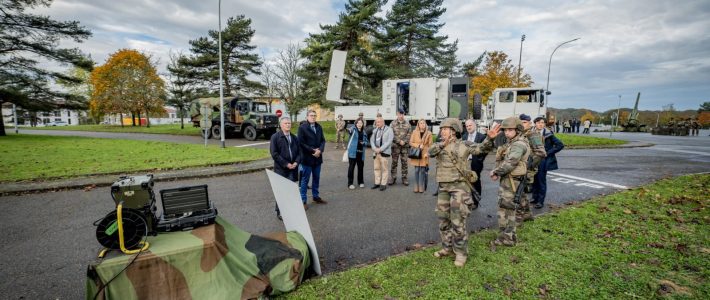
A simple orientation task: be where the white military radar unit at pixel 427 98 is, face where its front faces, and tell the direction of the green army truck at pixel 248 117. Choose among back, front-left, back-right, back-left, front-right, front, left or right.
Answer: back

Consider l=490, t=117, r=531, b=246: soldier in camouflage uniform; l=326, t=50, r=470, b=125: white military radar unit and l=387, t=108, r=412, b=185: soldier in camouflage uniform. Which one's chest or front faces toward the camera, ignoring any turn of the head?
l=387, t=108, r=412, b=185: soldier in camouflage uniform

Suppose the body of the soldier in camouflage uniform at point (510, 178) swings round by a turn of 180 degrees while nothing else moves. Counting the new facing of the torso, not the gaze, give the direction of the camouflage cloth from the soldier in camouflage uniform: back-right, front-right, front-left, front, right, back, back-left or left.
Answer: back-right

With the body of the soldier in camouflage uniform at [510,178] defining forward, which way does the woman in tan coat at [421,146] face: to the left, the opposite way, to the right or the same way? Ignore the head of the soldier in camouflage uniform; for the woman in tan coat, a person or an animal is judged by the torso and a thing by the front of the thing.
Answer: to the left

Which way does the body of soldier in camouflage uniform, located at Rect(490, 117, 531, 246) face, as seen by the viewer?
to the viewer's left

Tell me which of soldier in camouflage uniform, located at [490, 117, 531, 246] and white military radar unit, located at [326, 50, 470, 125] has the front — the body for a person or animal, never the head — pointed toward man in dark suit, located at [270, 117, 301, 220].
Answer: the soldier in camouflage uniform

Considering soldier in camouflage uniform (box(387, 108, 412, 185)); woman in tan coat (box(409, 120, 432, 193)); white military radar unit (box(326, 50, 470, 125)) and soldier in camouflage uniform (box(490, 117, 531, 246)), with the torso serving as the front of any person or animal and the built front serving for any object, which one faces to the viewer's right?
the white military radar unit

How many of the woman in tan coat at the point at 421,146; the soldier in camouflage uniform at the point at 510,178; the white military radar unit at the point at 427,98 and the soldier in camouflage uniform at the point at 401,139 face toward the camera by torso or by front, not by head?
2

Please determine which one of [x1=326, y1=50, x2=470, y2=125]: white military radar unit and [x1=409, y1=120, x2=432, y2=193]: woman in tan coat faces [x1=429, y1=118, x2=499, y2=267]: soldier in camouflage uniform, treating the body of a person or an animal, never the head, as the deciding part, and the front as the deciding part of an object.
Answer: the woman in tan coat

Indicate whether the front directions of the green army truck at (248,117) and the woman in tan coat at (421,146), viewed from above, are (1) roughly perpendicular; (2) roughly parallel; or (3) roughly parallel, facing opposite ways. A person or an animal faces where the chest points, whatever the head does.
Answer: roughly perpendicular

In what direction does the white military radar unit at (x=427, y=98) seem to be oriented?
to the viewer's right

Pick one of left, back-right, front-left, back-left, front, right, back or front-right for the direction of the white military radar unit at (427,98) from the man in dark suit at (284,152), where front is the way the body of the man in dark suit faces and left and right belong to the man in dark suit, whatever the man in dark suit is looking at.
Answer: left

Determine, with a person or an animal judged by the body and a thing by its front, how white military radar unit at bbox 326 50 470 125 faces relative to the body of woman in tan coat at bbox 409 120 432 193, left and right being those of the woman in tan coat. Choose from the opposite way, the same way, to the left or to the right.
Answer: to the left

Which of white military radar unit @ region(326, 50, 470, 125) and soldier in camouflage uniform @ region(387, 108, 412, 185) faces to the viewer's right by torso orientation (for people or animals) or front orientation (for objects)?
the white military radar unit

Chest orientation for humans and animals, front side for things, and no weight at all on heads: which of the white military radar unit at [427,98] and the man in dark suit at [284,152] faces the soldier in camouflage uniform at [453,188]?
the man in dark suit

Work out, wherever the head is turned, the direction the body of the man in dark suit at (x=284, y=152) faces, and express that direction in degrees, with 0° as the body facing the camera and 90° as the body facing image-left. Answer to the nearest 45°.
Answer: approximately 315°

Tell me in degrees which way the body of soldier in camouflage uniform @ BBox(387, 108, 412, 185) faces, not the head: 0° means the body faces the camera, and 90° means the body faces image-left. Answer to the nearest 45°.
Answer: approximately 0°

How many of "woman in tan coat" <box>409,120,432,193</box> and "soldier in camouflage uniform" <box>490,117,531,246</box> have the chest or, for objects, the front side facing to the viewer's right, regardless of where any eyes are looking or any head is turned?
0

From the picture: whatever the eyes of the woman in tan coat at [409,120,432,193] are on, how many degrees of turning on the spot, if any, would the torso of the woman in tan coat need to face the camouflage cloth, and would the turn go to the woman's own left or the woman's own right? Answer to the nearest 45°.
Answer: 0° — they already face it
